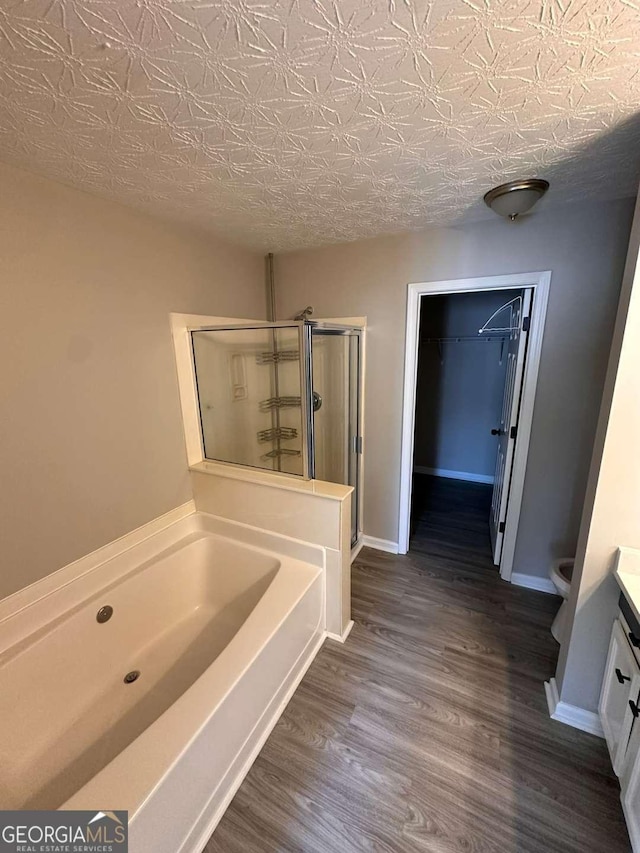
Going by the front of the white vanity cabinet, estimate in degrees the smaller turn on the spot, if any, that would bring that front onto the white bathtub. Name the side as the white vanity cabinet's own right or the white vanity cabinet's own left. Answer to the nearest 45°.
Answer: approximately 45° to the white vanity cabinet's own left

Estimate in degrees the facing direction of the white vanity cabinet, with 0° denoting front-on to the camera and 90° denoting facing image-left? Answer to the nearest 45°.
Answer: approximately 90°

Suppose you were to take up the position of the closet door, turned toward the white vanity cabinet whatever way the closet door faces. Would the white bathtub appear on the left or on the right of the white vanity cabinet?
right

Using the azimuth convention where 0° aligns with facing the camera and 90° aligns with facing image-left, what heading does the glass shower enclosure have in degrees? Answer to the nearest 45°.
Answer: approximately 315°
